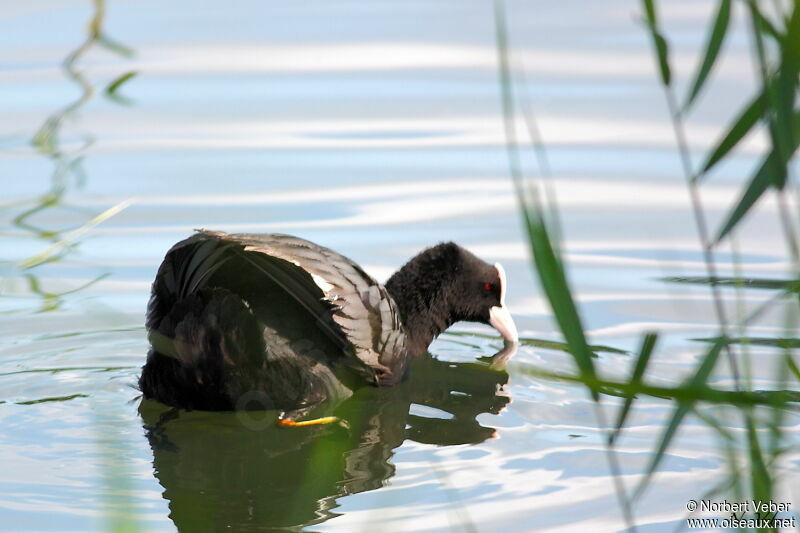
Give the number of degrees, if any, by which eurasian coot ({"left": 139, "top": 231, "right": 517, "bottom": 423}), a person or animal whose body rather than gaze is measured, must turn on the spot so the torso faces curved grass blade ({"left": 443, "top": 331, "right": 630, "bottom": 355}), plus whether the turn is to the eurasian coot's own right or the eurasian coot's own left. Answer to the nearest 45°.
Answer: approximately 45° to the eurasian coot's own left

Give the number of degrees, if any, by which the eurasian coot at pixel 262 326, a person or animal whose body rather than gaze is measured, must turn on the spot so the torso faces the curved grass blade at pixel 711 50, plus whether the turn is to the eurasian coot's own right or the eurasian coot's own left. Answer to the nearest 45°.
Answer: approximately 45° to the eurasian coot's own right

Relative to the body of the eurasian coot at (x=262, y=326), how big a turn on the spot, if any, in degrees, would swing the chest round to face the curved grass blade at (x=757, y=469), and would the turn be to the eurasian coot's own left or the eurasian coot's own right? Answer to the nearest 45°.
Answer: approximately 45° to the eurasian coot's own right

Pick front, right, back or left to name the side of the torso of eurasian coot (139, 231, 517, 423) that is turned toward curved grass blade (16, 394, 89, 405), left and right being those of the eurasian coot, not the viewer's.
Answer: back

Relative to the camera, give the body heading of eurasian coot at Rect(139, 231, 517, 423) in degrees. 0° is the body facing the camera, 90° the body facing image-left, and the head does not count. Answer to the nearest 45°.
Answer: approximately 270°

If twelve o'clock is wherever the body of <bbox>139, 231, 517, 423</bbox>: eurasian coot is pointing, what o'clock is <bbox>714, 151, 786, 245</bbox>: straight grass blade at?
The straight grass blade is roughly at 2 o'clock from the eurasian coot.

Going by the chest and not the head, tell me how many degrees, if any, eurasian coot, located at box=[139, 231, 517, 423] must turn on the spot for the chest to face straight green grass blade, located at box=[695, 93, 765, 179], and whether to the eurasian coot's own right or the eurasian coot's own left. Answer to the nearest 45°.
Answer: approximately 45° to the eurasian coot's own right

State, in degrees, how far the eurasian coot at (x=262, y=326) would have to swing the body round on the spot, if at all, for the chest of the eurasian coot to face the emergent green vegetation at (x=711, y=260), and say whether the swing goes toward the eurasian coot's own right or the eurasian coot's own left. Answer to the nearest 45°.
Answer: approximately 45° to the eurasian coot's own right
